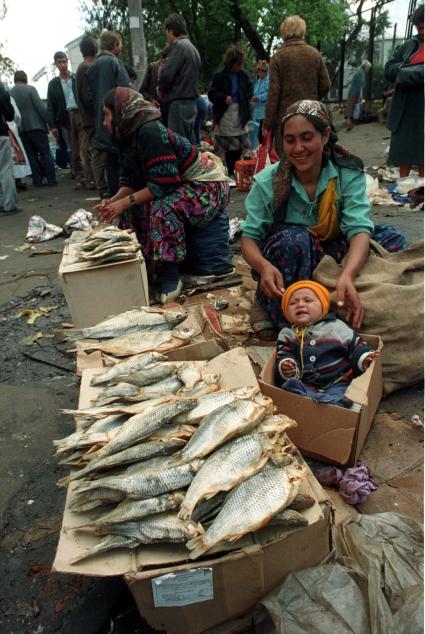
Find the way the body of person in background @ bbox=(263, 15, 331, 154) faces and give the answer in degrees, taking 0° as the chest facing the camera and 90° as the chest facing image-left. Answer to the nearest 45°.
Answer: approximately 180°

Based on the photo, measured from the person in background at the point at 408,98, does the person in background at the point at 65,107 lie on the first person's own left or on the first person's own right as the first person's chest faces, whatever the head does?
on the first person's own right

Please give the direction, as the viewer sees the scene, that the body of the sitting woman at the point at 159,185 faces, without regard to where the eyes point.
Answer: to the viewer's left

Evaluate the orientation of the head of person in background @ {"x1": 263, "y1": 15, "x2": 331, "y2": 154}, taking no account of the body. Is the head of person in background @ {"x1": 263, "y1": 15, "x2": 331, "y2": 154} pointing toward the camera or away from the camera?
away from the camera
